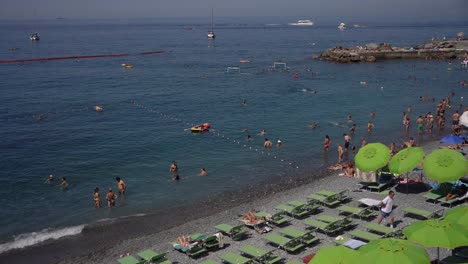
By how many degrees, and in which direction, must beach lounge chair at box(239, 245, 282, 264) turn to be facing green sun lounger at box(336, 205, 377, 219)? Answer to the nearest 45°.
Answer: approximately 90° to its right

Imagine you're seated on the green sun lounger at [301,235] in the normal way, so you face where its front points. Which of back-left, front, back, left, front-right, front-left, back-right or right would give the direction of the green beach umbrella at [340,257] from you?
back-left

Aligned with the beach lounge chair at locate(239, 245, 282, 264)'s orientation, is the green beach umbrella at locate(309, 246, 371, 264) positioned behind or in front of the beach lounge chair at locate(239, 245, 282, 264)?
behind

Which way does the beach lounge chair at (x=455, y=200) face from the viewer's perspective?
to the viewer's left

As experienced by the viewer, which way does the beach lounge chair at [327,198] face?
facing away from the viewer and to the left of the viewer

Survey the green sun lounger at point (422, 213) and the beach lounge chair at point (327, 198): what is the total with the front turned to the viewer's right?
0

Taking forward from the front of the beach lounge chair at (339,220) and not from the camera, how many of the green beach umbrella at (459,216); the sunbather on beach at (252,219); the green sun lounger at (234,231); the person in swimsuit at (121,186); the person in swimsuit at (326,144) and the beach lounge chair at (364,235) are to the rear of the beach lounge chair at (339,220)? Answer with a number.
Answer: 2

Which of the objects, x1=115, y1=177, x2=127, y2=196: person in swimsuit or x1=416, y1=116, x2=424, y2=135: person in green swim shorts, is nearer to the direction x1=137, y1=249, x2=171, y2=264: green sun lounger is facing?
the person in swimsuit

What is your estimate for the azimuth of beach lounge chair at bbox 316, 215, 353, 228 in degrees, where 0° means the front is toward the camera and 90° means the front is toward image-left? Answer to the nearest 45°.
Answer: approximately 135°

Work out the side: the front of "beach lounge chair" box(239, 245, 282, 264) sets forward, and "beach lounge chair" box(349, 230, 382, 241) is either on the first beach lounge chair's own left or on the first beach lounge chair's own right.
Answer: on the first beach lounge chair's own right

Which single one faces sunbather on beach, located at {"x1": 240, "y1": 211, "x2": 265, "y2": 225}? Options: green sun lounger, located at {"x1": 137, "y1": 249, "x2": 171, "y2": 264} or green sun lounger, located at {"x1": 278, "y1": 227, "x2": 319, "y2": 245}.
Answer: green sun lounger, located at {"x1": 278, "y1": 227, "x2": 319, "y2": 245}

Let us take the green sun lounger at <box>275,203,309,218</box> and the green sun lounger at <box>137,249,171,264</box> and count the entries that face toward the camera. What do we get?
0

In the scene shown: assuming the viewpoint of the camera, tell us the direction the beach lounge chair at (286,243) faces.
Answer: facing away from the viewer and to the left of the viewer
